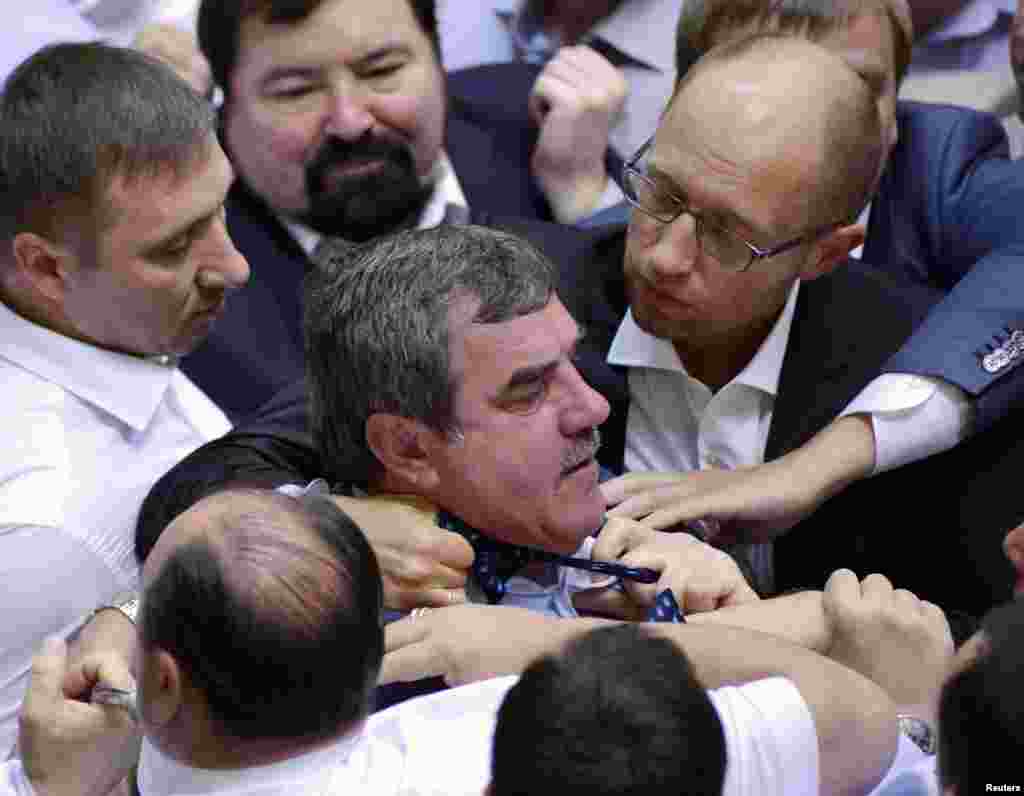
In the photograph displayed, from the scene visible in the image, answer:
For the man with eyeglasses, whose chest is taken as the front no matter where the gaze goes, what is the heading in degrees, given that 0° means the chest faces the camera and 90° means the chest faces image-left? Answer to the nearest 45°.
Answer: approximately 45°

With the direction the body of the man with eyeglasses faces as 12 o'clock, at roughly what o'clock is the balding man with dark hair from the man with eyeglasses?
The balding man with dark hair is roughly at 11 o'clock from the man with eyeglasses.

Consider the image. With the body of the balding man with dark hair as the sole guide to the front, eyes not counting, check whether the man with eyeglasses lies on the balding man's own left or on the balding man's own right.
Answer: on the balding man's own right
